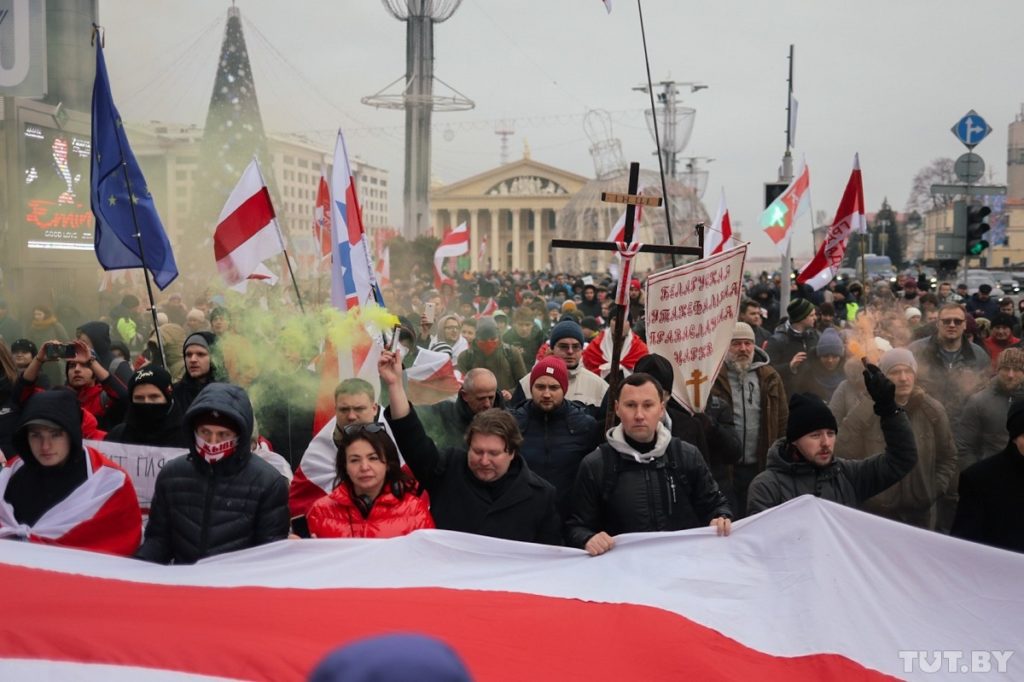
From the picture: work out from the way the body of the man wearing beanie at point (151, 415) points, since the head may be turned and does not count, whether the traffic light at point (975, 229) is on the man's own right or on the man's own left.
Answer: on the man's own left

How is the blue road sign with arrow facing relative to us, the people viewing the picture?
facing the viewer

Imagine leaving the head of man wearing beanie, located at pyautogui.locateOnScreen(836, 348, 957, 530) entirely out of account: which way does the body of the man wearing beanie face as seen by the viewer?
toward the camera

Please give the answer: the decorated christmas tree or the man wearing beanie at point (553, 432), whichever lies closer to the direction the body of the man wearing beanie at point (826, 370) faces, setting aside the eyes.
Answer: the man wearing beanie

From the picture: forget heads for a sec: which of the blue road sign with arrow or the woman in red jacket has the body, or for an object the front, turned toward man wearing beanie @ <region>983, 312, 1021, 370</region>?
the blue road sign with arrow

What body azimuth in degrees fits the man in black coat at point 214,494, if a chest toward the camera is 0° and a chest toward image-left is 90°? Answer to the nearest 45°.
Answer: approximately 0°

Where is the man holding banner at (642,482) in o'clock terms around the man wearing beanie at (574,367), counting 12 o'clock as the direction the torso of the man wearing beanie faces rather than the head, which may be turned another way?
The man holding banner is roughly at 12 o'clock from the man wearing beanie.

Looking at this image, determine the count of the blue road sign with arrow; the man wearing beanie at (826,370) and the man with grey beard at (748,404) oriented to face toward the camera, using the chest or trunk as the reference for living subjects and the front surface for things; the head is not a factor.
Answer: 3

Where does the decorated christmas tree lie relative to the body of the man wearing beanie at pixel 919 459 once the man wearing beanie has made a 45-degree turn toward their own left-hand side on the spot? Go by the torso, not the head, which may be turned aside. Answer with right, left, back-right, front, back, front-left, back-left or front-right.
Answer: back

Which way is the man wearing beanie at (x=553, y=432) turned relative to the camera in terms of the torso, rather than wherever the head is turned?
toward the camera

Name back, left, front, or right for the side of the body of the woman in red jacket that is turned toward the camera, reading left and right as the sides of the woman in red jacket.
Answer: front

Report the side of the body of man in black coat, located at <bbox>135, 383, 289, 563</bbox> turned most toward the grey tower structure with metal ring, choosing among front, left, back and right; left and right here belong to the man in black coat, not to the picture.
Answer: back

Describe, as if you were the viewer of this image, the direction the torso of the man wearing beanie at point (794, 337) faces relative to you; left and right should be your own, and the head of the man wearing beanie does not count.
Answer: facing the viewer and to the right of the viewer
